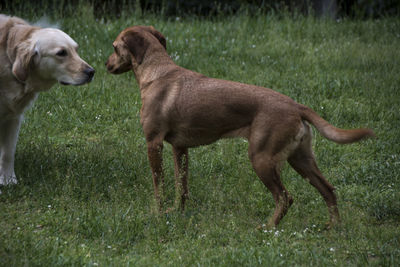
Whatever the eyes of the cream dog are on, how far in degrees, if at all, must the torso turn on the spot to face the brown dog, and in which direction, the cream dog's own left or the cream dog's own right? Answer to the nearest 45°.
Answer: approximately 45° to the cream dog's own left

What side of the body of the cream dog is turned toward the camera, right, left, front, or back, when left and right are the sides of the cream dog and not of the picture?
right
